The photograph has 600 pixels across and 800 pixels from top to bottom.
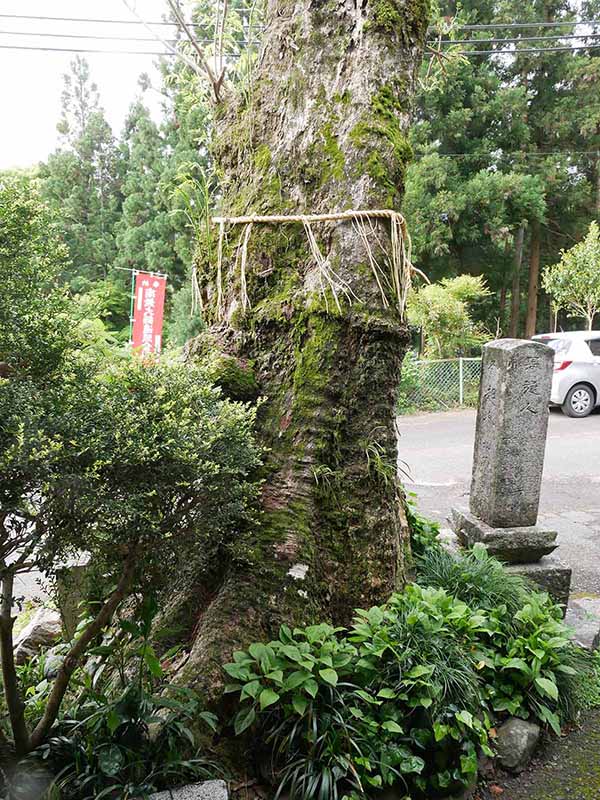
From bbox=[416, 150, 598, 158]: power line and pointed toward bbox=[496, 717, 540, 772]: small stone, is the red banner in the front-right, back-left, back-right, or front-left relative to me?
front-right

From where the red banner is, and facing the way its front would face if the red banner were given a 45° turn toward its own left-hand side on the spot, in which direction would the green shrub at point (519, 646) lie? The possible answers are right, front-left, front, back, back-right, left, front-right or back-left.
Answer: front-right

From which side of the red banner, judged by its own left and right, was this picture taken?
front

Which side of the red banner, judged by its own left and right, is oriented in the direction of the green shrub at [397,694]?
front

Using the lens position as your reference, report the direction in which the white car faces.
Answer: facing to the right of the viewer

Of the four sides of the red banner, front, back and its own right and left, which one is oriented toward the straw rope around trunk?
front

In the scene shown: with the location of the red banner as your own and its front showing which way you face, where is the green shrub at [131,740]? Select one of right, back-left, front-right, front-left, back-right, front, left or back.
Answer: front

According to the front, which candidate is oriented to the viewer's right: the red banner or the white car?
the white car

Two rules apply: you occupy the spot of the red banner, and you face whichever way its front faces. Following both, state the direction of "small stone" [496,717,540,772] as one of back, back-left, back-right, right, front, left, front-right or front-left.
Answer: front

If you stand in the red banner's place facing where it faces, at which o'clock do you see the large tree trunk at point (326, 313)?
The large tree trunk is roughly at 12 o'clock from the red banner.

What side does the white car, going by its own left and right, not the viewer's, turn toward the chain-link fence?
back

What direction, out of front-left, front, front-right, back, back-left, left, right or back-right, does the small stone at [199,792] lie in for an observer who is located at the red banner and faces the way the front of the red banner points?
front

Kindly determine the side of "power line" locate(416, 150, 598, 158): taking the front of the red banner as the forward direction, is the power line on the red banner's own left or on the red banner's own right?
on the red banner's own left

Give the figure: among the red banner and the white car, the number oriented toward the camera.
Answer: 1

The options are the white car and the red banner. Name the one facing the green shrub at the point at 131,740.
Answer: the red banner

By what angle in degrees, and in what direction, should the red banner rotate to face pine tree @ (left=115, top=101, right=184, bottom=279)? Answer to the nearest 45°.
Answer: approximately 180°
